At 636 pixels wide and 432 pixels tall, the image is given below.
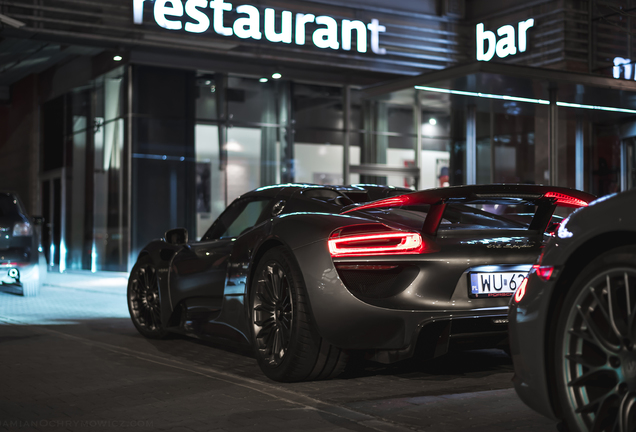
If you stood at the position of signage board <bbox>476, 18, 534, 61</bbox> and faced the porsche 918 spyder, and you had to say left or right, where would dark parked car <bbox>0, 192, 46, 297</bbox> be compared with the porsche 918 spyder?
right

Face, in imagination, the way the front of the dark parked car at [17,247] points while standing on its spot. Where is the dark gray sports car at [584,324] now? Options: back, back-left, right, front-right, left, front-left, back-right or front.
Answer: back

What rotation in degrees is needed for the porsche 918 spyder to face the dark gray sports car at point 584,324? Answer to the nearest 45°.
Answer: approximately 135° to its left

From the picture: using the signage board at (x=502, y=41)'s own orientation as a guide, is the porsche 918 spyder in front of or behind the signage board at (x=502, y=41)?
in front

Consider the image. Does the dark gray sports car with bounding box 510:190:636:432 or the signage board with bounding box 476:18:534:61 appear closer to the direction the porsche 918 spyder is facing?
the signage board

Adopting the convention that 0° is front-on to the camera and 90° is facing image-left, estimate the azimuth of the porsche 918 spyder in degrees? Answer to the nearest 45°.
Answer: approximately 135°

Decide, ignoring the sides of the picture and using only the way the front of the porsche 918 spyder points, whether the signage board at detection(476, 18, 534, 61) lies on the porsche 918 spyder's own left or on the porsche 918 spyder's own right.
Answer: on the porsche 918 spyder's own right

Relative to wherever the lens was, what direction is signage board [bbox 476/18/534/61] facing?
facing the viewer and to the left of the viewer

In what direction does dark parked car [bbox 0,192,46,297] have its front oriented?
toward the camera
